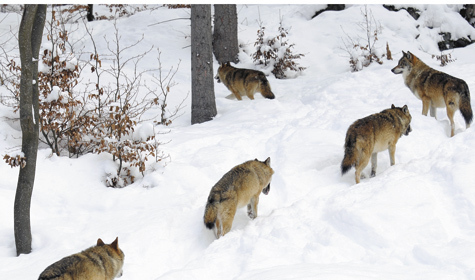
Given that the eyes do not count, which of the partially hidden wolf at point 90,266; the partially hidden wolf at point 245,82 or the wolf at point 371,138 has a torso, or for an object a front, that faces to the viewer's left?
the partially hidden wolf at point 245,82

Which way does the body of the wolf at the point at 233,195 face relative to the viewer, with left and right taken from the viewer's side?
facing away from the viewer and to the right of the viewer

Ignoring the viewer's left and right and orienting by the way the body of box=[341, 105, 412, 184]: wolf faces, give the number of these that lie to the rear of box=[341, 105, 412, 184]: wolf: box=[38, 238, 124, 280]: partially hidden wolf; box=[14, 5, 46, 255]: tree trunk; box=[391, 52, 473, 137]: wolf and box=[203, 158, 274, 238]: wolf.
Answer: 3

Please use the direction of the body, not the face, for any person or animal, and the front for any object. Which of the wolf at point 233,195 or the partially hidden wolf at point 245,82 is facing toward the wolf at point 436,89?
the wolf at point 233,195

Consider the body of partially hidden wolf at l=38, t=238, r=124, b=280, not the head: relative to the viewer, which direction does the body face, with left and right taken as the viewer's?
facing away from the viewer and to the right of the viewer

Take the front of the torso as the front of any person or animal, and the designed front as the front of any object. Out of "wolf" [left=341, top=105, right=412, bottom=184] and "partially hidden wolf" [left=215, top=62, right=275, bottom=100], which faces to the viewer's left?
the partially hidden wolf

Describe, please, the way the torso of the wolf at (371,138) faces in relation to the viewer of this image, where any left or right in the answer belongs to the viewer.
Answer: facing away from the viewer and to the right of the viewer

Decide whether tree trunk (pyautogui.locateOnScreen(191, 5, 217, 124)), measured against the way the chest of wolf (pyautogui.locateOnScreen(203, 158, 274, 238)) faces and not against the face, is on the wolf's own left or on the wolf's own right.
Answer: on the wolf's own left

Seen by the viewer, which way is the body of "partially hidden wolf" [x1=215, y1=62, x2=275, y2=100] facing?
to the viewer's left

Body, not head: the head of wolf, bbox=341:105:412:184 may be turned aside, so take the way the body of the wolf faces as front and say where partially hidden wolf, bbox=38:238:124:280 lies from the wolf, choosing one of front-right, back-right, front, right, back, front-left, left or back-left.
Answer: back
